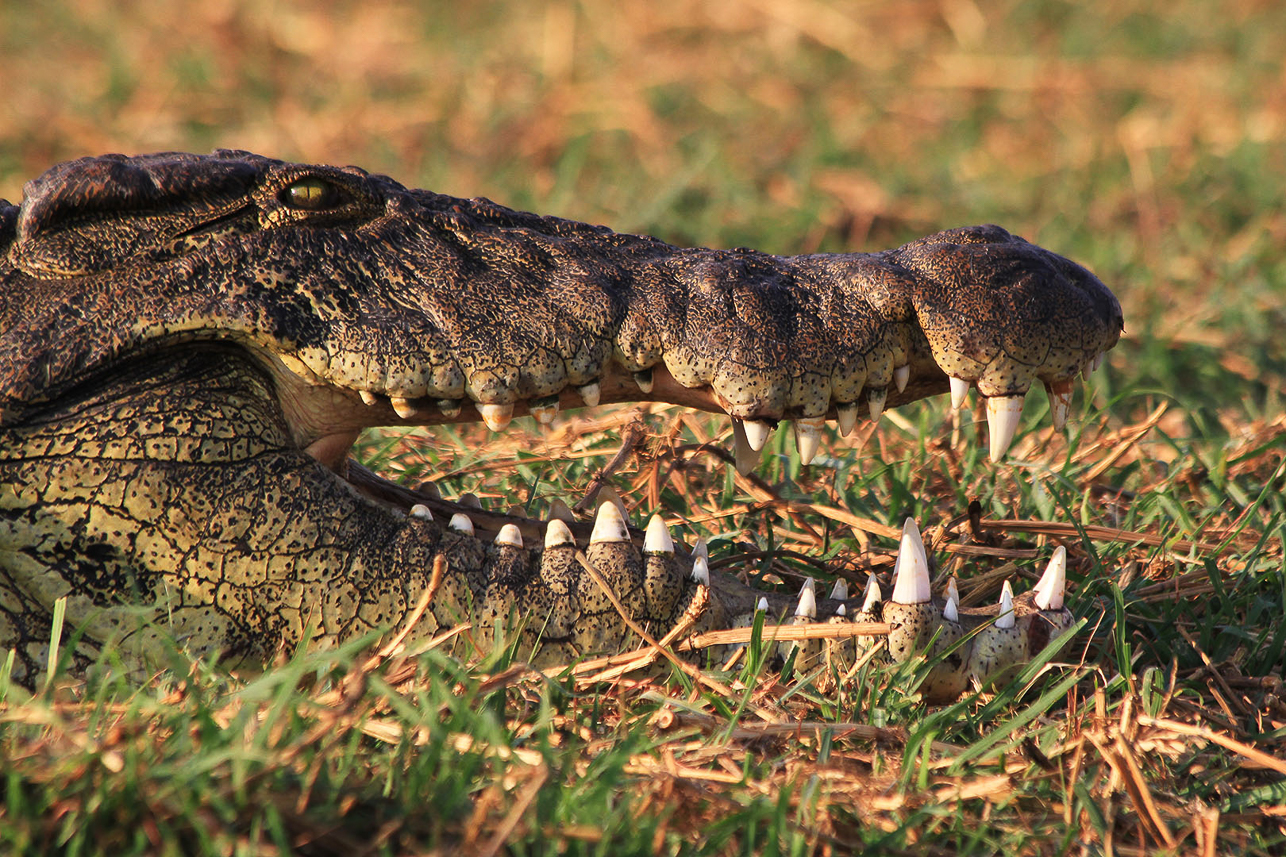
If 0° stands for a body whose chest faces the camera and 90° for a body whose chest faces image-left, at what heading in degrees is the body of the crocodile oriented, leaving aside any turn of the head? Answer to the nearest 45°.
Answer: approximately 270°
